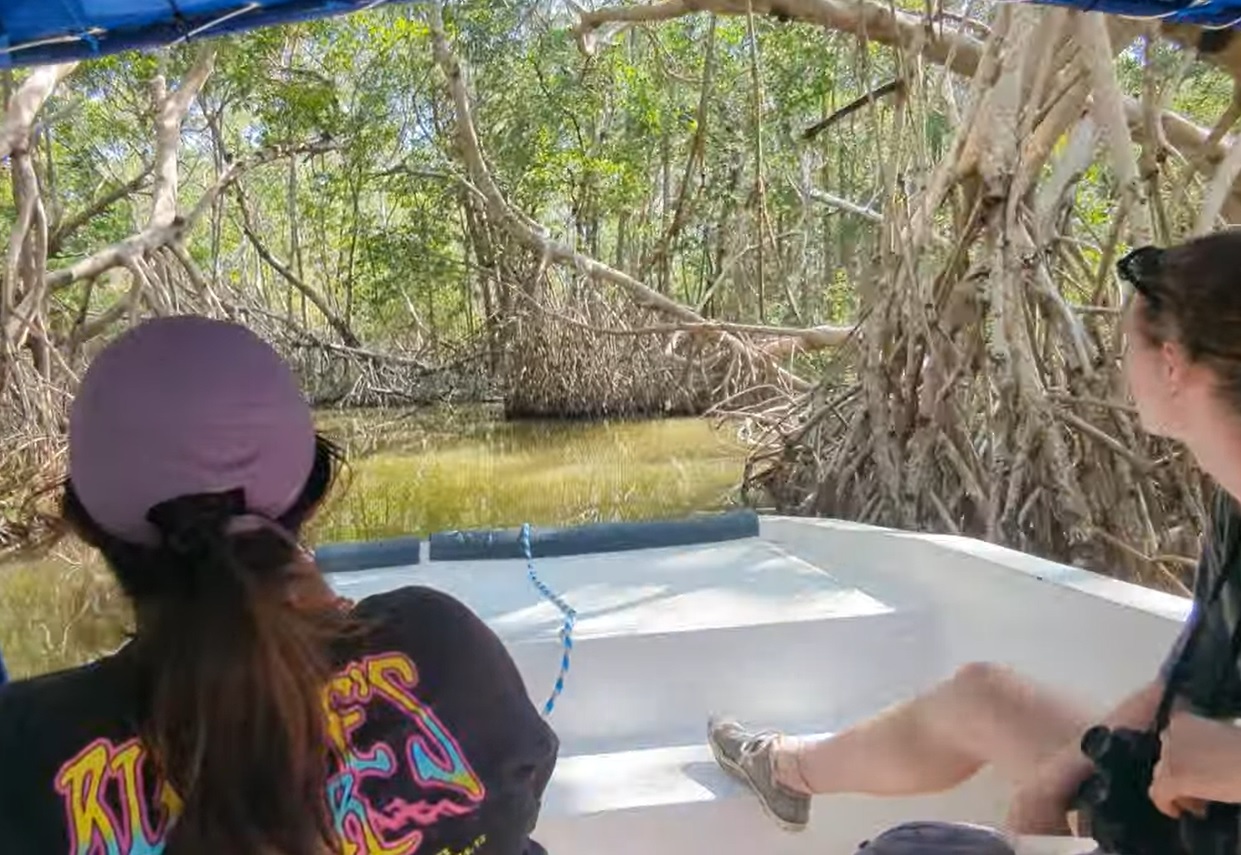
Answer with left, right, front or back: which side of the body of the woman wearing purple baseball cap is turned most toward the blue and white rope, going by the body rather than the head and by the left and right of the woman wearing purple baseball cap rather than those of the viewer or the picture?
front

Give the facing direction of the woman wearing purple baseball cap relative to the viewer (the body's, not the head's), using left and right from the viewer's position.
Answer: facing away from the viewer

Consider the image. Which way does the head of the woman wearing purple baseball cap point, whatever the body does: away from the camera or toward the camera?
away from the camera
